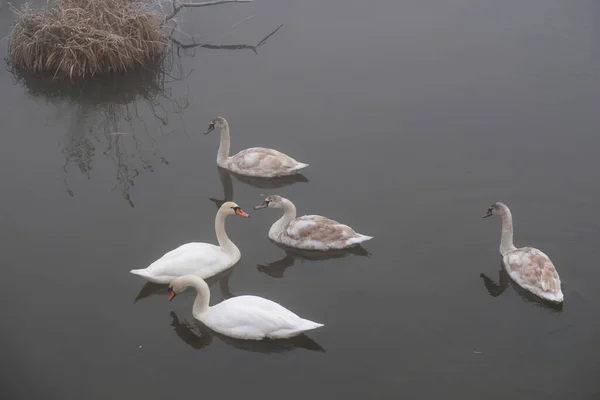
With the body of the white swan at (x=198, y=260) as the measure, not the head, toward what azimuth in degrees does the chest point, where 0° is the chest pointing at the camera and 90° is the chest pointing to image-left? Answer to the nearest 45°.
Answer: approximately 270°

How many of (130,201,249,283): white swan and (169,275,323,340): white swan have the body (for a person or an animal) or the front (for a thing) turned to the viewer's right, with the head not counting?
1

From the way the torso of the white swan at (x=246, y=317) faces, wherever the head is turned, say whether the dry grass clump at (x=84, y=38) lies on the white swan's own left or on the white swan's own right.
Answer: on the white swan's own right

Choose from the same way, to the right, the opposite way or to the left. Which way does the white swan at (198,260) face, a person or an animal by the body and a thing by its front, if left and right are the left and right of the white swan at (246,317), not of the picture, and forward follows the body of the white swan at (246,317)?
the opposite way

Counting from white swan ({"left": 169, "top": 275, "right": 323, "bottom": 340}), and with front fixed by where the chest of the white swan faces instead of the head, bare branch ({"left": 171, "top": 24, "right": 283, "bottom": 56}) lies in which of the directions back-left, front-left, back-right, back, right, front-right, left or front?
right

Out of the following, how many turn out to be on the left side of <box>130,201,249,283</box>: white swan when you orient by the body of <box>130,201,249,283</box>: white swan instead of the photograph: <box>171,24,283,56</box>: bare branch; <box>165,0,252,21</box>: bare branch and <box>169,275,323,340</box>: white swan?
2

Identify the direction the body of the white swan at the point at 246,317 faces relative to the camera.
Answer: to the viewer's left

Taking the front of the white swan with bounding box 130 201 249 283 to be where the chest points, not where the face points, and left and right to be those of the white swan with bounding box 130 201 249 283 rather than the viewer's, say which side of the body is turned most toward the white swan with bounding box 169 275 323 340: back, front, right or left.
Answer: right

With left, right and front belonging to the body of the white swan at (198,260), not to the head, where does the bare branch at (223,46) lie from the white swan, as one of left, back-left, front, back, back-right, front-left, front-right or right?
left

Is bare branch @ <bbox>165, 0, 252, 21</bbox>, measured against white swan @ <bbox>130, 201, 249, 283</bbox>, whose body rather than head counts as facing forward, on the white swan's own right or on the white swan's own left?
on the white swan's own left
